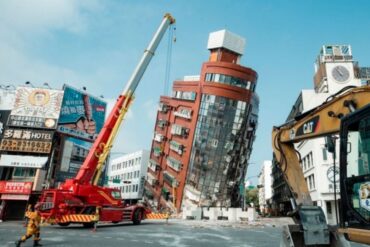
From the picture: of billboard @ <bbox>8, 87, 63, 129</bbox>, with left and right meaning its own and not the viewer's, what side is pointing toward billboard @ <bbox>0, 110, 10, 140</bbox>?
right

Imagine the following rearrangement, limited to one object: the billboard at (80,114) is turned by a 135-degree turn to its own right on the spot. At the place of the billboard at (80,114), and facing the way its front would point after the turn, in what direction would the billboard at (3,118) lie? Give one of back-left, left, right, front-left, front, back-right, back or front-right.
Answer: front

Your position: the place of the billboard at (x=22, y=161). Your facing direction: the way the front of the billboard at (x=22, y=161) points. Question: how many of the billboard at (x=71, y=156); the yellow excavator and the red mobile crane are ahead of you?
2

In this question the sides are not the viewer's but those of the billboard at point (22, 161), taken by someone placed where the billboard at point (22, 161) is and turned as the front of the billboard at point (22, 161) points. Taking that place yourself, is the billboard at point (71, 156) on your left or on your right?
on your left

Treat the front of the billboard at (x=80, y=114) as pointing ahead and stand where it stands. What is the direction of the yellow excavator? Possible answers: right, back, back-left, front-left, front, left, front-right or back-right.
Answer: front-right

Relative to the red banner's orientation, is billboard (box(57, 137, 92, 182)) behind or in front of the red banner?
behind

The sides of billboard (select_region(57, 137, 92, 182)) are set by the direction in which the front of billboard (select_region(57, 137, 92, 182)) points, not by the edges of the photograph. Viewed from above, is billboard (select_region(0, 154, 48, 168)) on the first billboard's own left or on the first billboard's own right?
on the first billboard's own right
